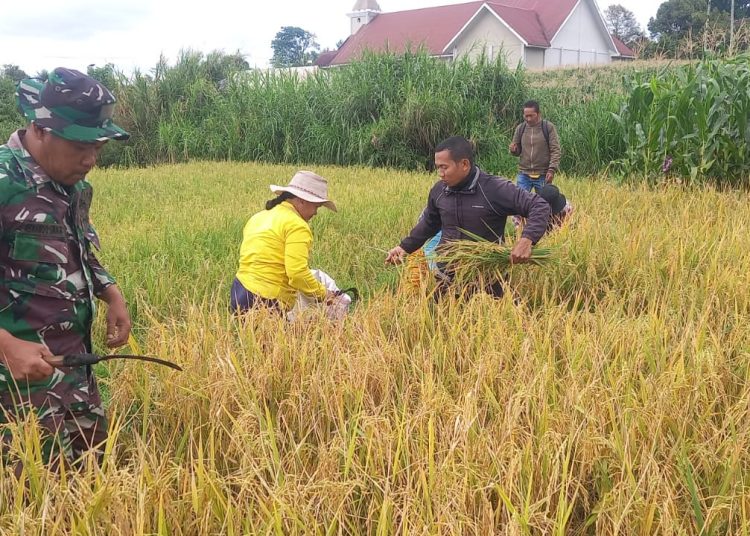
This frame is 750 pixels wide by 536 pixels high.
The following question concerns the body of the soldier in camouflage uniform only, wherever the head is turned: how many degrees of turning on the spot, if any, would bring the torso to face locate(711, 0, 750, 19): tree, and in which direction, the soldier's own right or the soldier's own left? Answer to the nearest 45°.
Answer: approximately 90° to the soldier's own left

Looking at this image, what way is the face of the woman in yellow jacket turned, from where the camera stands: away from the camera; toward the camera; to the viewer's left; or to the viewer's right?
to the viewer's right

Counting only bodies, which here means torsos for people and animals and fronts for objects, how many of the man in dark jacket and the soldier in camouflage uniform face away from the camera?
0

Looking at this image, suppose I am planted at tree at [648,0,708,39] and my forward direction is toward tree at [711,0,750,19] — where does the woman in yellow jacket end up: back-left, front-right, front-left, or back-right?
back-right

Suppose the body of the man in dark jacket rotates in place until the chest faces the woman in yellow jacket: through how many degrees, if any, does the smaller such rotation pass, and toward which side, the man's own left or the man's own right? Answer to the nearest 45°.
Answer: approximately 45° to the man's own right

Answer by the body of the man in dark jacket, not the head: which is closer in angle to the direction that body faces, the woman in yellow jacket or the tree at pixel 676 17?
the woman in yellow jacket

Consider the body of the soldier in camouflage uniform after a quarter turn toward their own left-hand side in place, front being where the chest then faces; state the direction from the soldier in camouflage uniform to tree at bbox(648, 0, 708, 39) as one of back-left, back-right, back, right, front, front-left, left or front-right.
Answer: front

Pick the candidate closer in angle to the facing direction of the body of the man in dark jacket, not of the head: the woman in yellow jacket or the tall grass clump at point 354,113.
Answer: the woman in yellow jacket

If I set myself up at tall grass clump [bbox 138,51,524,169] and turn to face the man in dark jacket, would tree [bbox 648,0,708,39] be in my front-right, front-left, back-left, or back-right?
back-left

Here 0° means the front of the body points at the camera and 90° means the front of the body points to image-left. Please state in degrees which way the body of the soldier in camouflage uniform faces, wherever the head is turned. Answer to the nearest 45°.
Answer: approximately 315°
